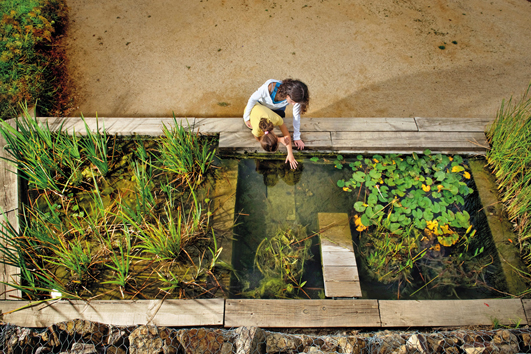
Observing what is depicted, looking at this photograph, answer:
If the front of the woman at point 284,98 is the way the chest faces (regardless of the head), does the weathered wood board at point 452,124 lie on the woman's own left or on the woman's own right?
on the woman's own left

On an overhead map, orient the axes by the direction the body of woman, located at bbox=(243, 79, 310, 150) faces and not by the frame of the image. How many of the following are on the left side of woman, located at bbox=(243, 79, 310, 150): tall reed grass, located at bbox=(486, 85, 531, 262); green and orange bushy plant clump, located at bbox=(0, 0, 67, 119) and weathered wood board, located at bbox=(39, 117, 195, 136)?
1

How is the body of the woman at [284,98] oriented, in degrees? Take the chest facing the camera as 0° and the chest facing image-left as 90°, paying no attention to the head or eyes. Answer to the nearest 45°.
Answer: approximately 0°

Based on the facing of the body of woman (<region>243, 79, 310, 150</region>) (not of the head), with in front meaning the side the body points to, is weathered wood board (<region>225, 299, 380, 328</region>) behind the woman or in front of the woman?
in front

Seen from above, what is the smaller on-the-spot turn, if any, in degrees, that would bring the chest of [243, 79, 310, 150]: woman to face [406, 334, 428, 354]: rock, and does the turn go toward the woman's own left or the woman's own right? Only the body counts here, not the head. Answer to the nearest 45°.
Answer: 0° — they already face it

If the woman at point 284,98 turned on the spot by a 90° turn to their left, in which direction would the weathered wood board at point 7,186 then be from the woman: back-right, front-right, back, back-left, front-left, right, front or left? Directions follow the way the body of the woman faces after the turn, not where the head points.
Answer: back

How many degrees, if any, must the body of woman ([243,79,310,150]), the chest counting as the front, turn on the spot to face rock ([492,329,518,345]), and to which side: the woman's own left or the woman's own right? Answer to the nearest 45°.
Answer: approximately 45° to the woman's own left

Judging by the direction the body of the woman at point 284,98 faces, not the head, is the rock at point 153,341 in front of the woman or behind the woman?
in front

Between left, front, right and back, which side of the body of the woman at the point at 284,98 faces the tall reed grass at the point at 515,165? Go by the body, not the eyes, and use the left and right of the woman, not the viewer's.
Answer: left

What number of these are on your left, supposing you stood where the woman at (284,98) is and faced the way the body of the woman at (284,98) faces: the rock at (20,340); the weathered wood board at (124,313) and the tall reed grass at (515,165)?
1
